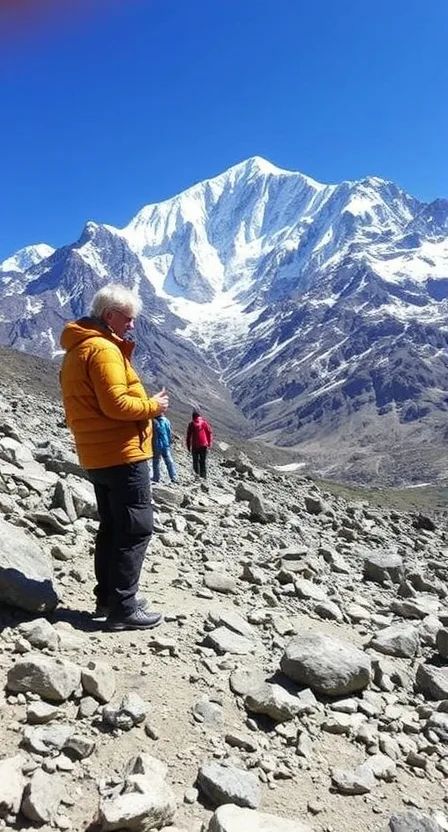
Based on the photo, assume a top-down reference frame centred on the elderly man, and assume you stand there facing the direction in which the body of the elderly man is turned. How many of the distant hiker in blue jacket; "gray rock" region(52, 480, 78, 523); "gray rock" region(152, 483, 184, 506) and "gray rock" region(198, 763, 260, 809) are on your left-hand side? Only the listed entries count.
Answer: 3

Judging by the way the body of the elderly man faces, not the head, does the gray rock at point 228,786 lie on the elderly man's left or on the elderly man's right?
on the elderly man's right

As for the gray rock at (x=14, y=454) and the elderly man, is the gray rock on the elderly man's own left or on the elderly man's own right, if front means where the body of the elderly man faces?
on the elderly man's own left

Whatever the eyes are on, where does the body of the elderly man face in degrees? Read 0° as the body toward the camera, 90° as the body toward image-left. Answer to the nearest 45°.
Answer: approximately 270°

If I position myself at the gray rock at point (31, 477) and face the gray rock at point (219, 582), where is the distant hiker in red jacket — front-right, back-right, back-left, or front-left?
back-left

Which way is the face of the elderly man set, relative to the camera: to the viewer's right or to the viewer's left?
to the viewer's right
